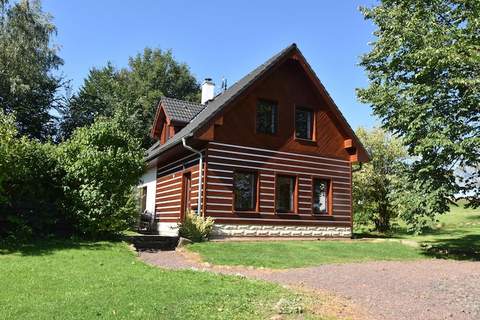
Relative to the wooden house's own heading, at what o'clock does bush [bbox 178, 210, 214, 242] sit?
The bush is roughly at 1 o'clock from the wooden house.

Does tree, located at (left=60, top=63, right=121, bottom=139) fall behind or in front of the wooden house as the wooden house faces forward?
behind

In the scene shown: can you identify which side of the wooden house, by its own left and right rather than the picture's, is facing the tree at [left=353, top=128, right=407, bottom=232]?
left

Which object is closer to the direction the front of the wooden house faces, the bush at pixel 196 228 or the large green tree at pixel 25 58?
the bush

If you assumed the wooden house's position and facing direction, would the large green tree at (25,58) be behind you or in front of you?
behind

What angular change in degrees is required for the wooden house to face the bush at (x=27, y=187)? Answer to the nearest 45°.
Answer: approximately 90° to its right

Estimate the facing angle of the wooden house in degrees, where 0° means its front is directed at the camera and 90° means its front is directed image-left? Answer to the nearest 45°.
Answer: approximately 315°

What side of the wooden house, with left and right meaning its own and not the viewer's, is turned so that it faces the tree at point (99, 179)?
right
